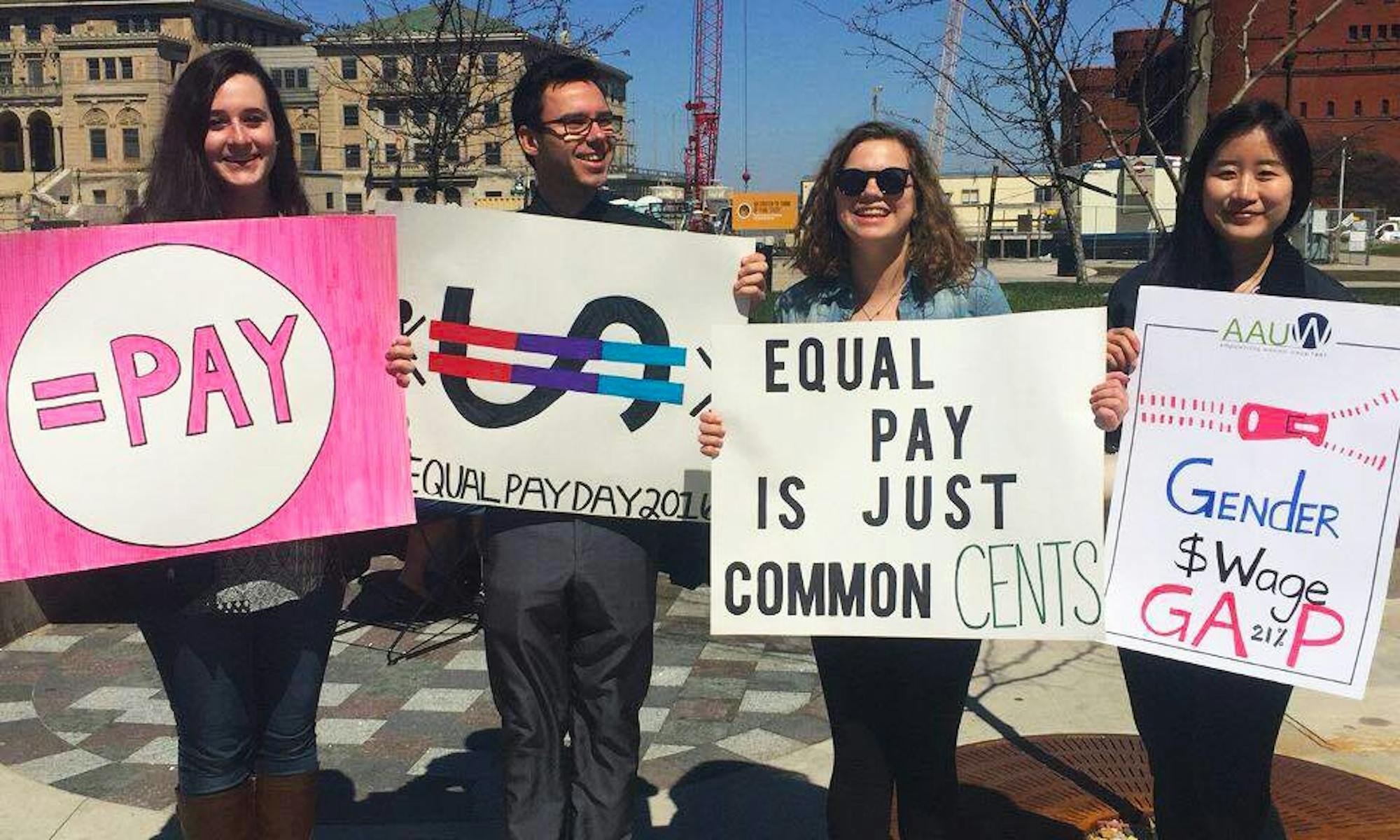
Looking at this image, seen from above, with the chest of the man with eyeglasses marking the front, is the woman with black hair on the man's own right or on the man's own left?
on the man's own left

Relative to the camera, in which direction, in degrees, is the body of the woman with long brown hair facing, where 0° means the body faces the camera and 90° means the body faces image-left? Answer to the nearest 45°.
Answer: approximately 0°

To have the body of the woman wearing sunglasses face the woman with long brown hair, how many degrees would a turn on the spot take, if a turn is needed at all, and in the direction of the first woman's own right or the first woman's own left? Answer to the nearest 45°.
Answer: approximately 90° to the first woman's own right

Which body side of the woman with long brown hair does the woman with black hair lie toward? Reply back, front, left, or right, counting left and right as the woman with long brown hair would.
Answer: left

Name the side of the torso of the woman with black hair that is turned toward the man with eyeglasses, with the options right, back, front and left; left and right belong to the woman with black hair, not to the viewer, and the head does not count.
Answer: right

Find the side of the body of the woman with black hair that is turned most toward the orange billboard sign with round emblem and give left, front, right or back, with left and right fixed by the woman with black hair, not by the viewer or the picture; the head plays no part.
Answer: back
